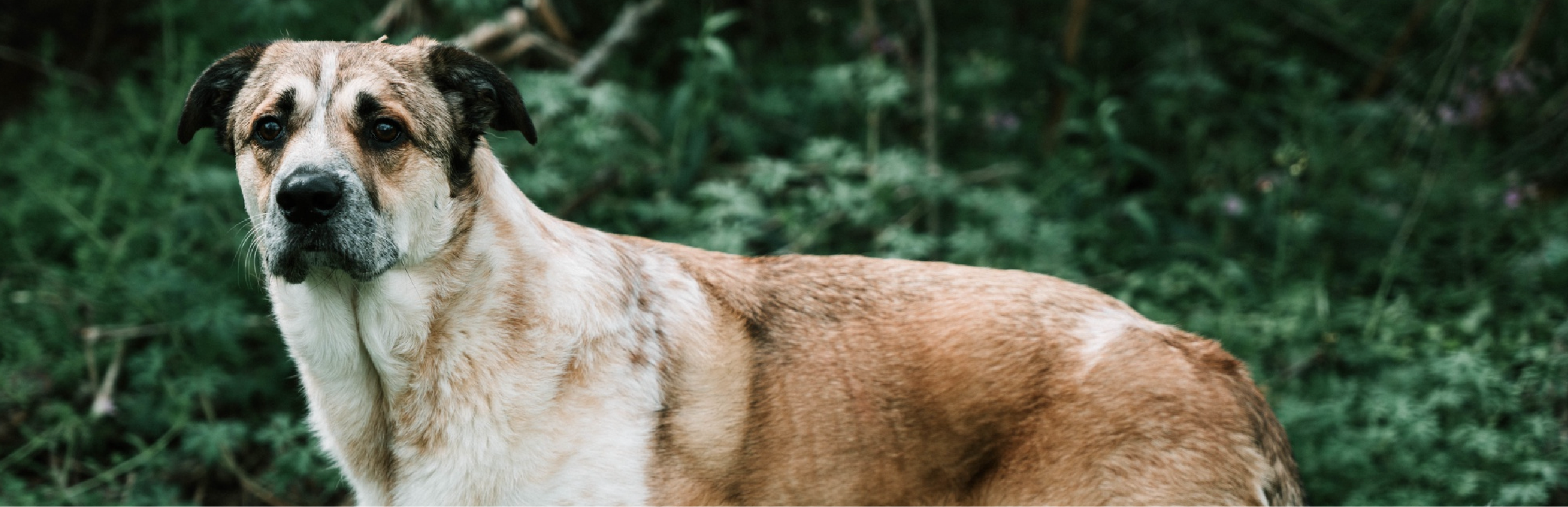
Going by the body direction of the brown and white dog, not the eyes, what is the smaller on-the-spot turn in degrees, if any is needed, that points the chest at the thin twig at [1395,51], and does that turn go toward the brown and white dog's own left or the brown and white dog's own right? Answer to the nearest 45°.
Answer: approximately 135° to the brown and white dog's own right

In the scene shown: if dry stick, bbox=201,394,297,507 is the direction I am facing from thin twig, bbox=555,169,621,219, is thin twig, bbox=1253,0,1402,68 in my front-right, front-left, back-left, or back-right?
back-left

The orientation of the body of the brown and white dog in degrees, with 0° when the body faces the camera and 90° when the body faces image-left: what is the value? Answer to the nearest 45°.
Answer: approximately 90°

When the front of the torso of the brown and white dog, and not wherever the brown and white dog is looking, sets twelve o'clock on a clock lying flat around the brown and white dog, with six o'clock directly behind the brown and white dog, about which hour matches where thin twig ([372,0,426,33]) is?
The thin twig is roughly at 2 o'clock from the brown and white dog.

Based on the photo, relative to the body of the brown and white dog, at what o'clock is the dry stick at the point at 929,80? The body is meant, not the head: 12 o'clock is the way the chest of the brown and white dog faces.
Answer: The dry stick is roughly at 4 o'clock from the brown and white dog.

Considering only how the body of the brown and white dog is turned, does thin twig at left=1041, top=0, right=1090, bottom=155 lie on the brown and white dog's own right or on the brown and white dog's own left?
on the brown and white dog's own right

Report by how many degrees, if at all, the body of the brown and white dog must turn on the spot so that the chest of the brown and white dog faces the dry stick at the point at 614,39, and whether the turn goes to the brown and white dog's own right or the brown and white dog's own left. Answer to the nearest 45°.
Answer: approximately 90° to the brown and white dog's own right

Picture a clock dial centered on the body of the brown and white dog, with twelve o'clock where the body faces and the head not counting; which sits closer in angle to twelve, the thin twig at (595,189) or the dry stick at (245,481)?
the dry stick

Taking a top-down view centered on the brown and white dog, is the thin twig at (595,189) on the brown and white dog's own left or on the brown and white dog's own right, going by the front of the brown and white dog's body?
on the brown and white dog's own right

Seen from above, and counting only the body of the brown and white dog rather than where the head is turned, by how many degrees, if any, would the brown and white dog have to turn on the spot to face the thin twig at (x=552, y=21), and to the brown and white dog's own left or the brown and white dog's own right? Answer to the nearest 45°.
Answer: approximately 90° to the brown and white dog's own right

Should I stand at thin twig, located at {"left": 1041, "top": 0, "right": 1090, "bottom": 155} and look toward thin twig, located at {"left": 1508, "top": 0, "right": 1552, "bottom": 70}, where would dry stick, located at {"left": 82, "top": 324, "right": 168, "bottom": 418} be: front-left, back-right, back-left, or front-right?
back-right
